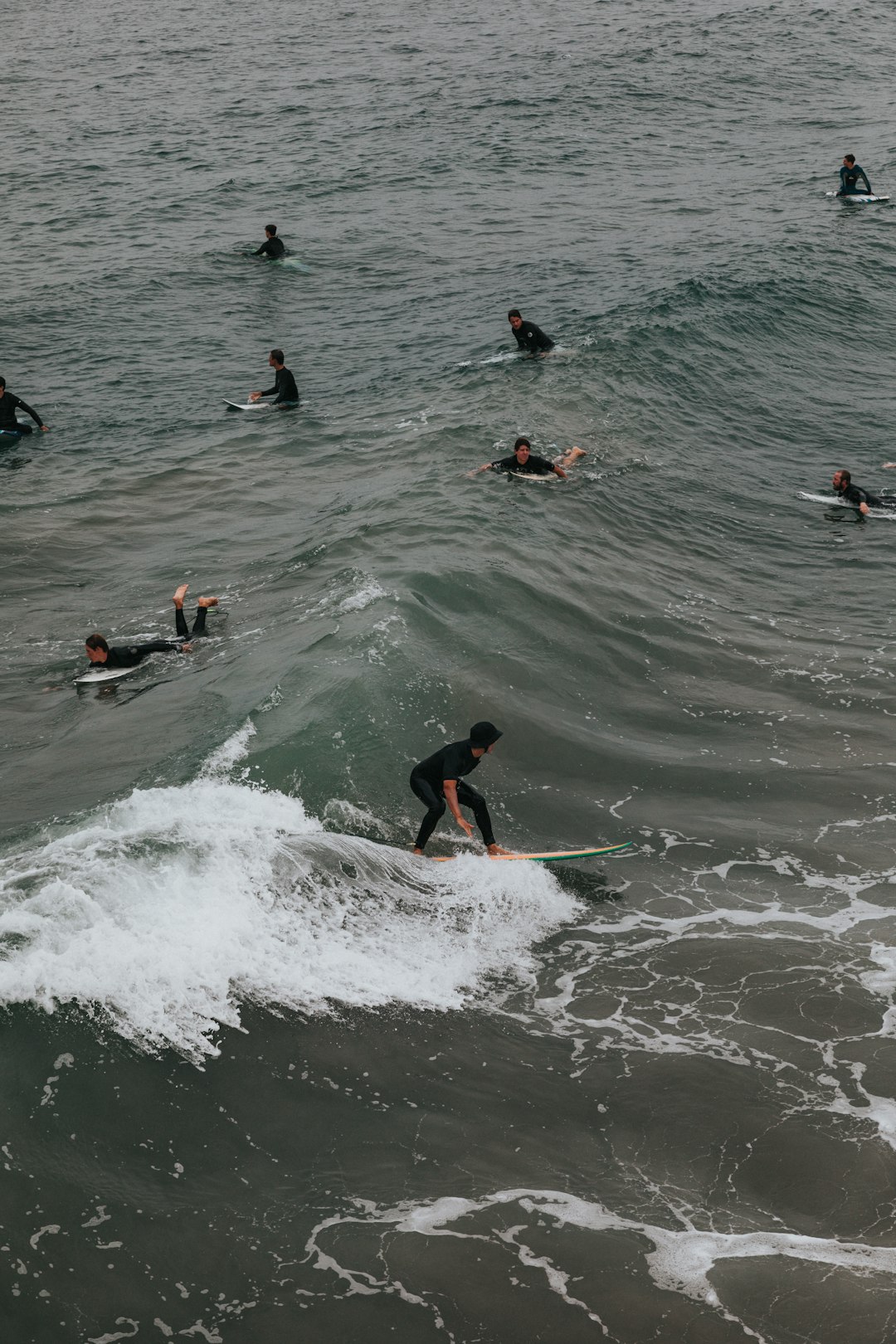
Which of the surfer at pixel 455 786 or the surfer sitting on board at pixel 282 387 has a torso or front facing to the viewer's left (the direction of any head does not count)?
the surfer sitting on board

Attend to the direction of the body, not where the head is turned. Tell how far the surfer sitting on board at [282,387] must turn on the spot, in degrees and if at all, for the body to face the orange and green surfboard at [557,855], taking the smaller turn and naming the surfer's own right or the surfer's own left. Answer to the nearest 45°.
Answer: approximately 90° to the surfer's own left

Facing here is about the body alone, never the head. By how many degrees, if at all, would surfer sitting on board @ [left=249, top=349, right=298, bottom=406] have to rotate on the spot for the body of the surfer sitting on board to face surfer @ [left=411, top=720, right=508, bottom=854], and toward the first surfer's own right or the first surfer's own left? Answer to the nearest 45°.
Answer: approximately 90° to the first surfer's own left

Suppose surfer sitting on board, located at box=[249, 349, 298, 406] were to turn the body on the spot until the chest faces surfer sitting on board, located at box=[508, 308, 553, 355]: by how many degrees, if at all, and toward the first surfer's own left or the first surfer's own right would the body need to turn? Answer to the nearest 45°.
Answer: approximately 180°

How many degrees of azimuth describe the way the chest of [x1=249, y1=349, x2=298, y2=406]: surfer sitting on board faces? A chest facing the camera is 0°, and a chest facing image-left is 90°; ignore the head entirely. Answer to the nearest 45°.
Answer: approximately 90°

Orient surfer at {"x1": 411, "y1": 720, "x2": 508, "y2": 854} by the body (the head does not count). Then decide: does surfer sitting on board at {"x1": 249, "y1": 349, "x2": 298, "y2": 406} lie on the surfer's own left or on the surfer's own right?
on the surfer's own left

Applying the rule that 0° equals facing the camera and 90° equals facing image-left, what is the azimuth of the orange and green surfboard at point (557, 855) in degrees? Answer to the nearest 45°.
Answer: approximately 270°

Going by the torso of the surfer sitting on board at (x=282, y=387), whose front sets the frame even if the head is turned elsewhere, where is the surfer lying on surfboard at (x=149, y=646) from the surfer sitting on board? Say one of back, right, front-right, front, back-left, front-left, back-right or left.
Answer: left

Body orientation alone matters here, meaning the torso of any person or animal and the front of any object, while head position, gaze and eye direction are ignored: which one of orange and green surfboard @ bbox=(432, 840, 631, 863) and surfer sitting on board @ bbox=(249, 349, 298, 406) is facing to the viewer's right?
the orange and green surfboard

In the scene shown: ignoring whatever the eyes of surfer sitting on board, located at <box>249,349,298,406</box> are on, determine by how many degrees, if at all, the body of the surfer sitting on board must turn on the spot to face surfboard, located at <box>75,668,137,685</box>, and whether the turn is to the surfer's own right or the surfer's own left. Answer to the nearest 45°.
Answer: approximately 90° to the surfer's own left

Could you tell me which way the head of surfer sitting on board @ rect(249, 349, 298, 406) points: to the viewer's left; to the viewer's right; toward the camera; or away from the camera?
to the viewer's left
